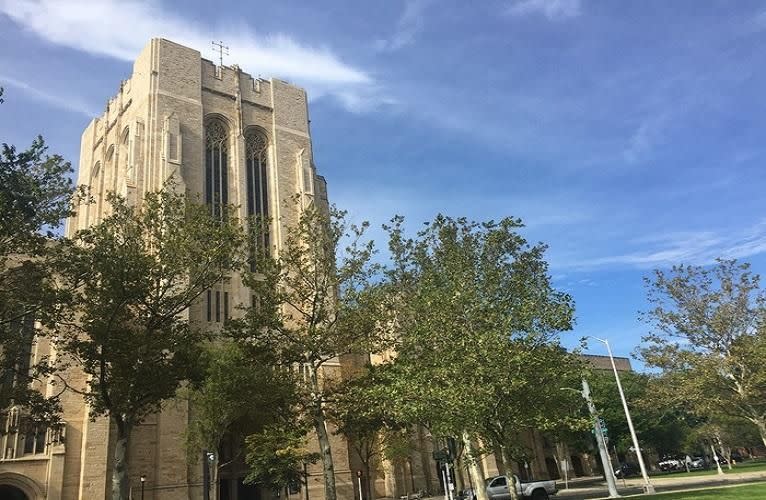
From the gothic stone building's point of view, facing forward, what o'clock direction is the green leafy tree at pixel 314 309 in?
The green leafy tree is roughly at 1 o'clock from the gothic stone building.

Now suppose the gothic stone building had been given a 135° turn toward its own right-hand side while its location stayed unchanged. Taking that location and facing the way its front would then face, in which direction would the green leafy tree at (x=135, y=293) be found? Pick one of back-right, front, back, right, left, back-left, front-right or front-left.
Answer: left

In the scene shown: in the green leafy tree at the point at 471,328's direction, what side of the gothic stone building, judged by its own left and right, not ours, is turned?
front

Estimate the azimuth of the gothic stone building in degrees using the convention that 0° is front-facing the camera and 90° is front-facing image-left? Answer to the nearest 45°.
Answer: approximately 315°
